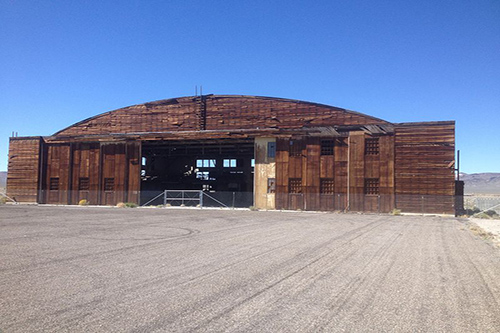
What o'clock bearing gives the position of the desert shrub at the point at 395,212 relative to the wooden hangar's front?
The desert shrub is roughly at 10 o'clock from the wooden hangar.

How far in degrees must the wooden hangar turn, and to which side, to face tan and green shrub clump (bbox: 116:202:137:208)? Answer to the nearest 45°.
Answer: approximately 90° to its right

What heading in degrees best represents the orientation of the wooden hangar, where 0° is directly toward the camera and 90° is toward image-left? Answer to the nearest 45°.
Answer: approximately 0°

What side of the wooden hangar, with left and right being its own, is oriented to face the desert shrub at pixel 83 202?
right
